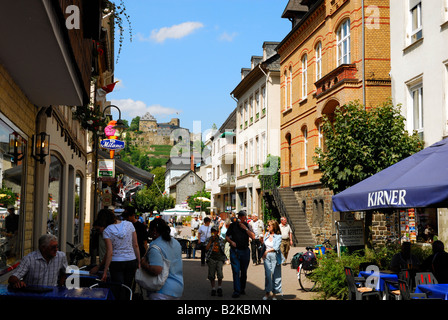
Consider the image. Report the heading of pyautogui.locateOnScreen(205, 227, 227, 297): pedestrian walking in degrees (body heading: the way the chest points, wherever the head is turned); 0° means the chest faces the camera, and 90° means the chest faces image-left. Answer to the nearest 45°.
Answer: approximately 0°

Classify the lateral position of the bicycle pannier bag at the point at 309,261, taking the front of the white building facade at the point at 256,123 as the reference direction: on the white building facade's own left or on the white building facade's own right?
on the white building facade's own left

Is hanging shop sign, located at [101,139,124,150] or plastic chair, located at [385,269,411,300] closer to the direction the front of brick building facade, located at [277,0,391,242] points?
the hanging shop sign
